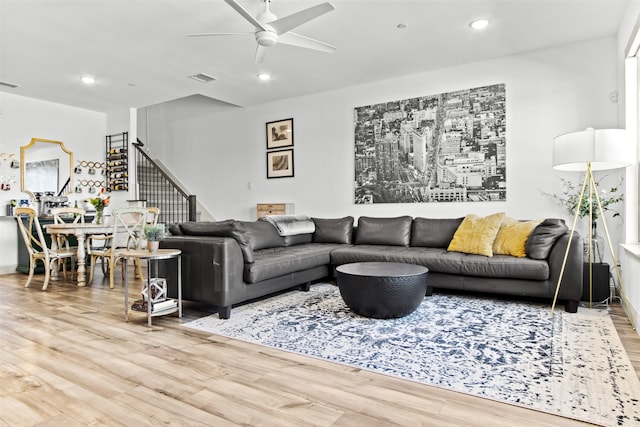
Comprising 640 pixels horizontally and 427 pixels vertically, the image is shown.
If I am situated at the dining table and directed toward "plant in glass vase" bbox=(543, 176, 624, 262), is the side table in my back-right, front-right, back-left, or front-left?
front-right

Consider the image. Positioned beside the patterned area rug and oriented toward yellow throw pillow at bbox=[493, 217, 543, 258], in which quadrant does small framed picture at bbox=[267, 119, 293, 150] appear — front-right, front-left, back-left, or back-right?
front-left

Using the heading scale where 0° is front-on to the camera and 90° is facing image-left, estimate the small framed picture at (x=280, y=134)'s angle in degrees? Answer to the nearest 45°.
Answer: approximately 45°

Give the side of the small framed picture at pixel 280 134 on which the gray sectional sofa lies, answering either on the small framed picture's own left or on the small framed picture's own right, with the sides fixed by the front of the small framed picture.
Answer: on the small framed picture's own left

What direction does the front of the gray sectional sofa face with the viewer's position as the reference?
facing the viewer

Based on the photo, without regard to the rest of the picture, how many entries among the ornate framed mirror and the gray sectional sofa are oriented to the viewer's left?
0

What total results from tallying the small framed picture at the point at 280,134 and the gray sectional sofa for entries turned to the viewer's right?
0

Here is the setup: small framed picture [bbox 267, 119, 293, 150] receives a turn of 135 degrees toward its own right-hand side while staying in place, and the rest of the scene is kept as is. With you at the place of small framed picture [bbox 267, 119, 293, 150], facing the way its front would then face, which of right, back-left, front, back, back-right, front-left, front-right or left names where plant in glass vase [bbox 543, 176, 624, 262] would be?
back-right

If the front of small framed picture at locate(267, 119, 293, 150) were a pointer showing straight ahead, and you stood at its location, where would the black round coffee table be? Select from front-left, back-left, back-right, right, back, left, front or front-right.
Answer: front-left

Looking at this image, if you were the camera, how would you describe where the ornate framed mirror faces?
facing the viewer and to the right of the viewer

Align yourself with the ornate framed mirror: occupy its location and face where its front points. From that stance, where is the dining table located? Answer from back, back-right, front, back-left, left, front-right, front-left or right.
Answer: front-right

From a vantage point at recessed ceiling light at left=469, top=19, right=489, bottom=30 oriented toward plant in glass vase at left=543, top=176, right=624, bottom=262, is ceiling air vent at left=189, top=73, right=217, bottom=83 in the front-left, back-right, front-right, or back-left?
back-left

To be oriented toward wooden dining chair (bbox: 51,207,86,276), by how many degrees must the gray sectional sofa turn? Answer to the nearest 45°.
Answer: approximately 90° to its right

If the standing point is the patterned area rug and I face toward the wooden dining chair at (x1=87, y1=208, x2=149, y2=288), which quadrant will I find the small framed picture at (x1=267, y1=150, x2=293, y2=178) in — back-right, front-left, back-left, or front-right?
front-right

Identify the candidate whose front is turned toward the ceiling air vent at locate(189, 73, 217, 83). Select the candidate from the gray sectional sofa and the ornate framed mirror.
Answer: the ornate framed mirror

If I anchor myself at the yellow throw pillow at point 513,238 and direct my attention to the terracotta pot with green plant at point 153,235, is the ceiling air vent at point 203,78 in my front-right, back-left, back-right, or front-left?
front-right
